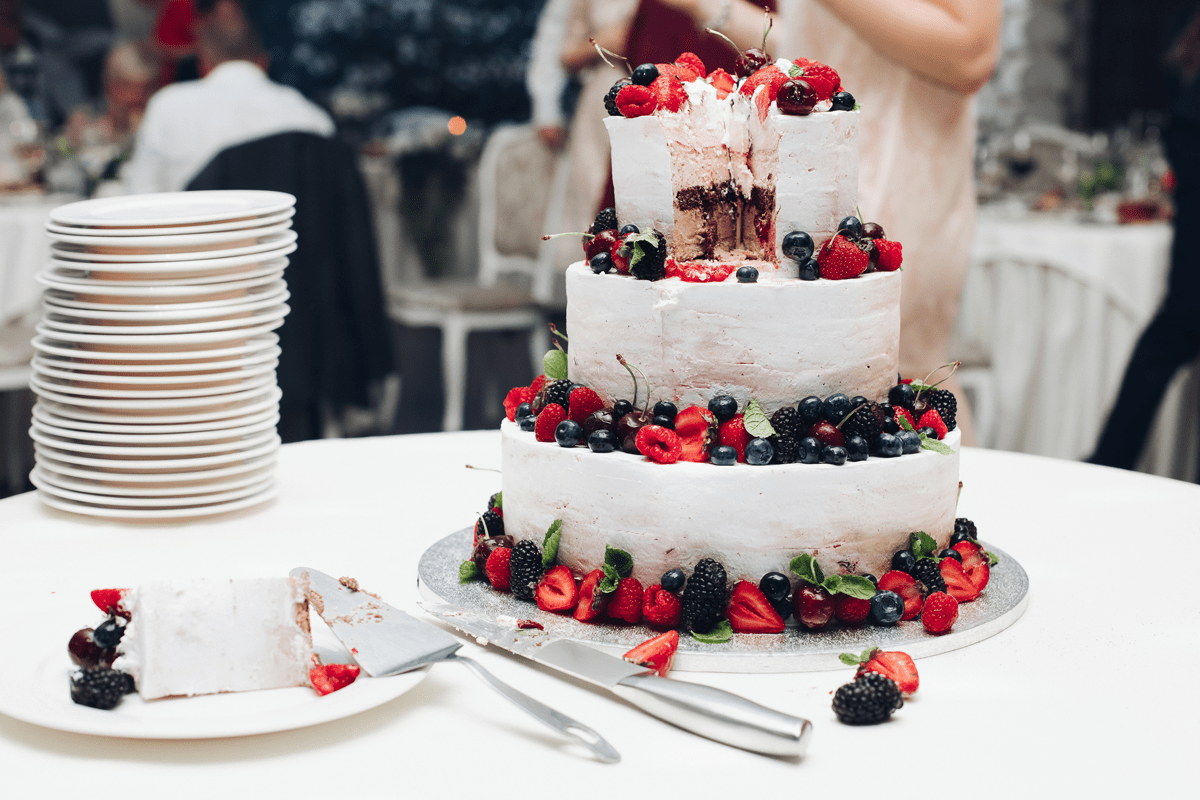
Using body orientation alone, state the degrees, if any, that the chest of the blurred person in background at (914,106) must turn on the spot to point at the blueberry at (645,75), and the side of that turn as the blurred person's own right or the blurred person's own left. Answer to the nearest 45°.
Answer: approximately 45° to the blurred person's own left

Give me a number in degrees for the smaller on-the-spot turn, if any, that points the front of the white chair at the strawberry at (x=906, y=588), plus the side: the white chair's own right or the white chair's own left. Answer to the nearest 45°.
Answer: approximately 45° to the white chair's own left

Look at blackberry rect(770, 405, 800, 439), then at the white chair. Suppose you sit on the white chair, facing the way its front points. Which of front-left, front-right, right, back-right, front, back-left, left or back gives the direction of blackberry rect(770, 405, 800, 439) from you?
front-left

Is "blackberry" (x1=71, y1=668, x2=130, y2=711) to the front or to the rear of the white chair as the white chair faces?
to the front

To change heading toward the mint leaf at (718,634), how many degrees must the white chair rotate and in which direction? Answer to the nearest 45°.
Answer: approximately 45° to its left

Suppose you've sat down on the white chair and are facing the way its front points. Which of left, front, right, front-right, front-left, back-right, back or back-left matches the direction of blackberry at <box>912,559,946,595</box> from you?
front-left

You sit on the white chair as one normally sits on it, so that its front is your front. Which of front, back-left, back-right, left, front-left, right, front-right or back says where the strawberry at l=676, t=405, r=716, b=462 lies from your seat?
front-left

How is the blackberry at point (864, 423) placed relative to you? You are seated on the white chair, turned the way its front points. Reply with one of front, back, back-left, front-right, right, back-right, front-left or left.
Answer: front-left

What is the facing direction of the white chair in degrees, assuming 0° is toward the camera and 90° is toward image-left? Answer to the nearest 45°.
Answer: approximately 45°

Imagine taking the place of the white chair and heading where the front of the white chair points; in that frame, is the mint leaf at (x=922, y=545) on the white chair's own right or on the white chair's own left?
on the white chair's own left

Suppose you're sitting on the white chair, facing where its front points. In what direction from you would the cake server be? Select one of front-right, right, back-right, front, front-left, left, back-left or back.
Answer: front-left

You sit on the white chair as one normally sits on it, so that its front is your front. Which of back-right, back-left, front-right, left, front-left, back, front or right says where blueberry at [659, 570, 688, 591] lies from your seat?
front-left

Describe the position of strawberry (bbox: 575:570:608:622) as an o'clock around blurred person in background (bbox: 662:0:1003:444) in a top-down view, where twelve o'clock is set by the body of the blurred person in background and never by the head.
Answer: The strawberry is roughly at 11 o'clock from the blurred person in background.
